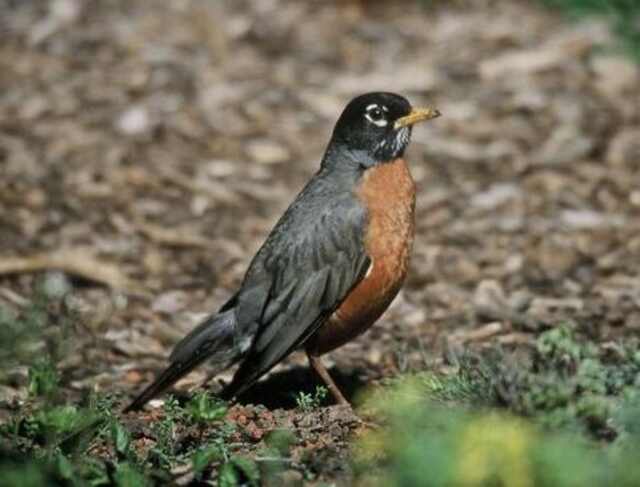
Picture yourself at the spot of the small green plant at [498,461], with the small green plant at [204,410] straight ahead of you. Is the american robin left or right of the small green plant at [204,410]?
right

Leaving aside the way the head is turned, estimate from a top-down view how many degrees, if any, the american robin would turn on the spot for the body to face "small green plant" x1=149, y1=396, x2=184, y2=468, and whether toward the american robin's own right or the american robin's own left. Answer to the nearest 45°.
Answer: approximately 135° to the american robin's own right

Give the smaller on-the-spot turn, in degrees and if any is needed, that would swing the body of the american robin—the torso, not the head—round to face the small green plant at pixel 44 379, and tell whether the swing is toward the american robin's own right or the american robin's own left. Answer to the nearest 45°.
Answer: approximately 135° to the american robin's own right

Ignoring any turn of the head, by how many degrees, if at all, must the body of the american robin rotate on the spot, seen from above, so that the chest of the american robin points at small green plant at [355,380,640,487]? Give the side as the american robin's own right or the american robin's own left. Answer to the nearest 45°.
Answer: approximately 90° to the american robin's own right

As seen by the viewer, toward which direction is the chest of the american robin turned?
to the viewer's right

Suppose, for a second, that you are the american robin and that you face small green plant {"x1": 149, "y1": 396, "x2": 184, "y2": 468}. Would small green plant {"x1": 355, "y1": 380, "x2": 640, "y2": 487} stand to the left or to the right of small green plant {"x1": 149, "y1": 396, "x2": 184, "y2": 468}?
left

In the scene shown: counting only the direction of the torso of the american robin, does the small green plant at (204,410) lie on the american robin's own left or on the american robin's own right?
on the american robin's own right
